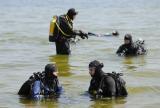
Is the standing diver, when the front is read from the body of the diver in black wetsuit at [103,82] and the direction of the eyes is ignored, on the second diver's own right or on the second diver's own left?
on the second diver's own right

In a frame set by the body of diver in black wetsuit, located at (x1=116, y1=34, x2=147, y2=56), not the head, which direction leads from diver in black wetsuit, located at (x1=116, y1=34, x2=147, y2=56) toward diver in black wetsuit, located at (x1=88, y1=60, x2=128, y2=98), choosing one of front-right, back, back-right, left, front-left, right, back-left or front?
front-left

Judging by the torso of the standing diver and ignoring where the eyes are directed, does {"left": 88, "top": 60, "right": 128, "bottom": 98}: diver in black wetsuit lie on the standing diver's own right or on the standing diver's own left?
on the standing diver's own right

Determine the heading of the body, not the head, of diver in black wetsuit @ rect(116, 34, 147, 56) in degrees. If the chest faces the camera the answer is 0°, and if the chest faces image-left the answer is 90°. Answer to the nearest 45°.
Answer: approximately 45°

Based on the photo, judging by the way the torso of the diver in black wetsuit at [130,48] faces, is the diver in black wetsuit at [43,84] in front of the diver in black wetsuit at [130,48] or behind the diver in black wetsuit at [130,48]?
in front

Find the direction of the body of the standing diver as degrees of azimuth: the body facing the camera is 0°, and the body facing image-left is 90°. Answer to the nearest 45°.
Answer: approximately 270°

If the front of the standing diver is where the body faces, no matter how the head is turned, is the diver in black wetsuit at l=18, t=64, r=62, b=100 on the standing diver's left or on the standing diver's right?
on the standing diver's right
